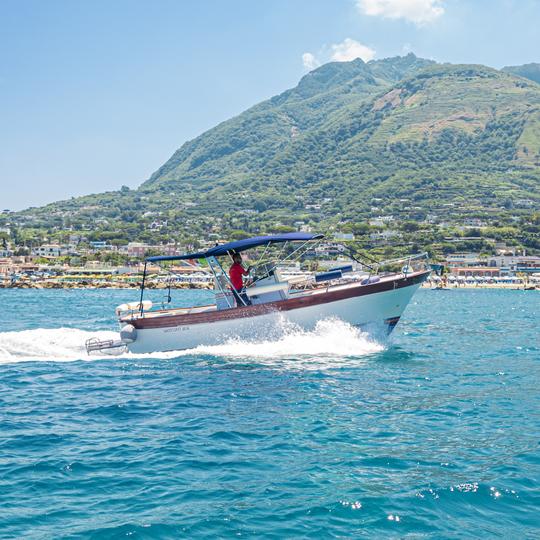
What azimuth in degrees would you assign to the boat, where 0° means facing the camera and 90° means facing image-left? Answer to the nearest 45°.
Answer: approximately 270°
